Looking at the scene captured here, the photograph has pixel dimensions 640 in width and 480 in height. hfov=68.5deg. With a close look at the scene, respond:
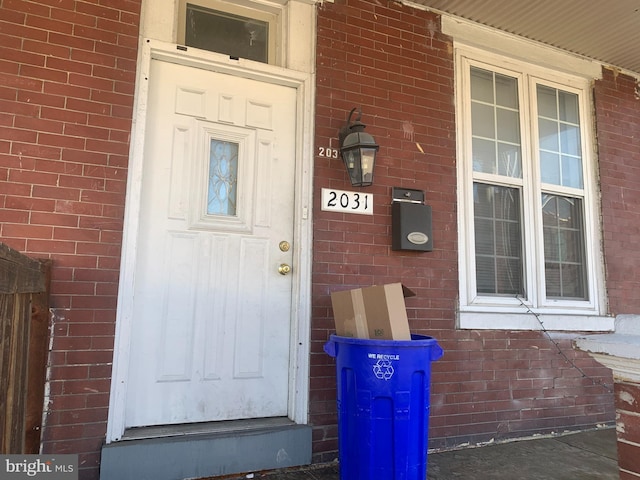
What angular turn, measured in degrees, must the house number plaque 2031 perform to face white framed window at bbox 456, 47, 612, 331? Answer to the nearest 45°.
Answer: approximately 135° to its left

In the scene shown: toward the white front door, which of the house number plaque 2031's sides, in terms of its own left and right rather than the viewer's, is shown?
right

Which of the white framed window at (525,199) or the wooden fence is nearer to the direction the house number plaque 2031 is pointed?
the wooden fence

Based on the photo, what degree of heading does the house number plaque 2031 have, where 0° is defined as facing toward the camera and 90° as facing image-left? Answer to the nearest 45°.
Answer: approximately 0°
